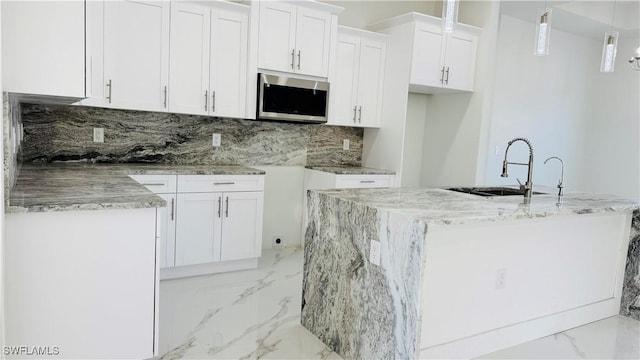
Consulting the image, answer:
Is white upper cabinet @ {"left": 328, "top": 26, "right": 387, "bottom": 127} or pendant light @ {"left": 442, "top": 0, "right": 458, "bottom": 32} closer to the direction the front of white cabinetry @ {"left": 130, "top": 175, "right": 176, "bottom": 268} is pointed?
the pendant light

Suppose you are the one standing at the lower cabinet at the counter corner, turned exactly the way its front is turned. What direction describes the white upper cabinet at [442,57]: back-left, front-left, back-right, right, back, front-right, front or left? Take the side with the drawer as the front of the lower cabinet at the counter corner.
left

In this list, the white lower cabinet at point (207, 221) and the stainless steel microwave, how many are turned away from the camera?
0

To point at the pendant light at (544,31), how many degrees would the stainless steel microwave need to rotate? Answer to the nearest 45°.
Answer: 0° — it already faces it

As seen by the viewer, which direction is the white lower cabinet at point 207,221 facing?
toward the camera

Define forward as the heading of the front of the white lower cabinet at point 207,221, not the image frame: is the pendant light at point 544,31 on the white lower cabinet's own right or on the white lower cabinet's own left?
on the white lower cabinet's own left

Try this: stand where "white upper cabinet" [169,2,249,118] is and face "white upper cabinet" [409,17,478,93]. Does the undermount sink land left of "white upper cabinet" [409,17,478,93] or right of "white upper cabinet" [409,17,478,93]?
right

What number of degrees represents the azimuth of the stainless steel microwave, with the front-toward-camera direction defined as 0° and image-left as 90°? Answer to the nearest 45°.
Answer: approximately 315°

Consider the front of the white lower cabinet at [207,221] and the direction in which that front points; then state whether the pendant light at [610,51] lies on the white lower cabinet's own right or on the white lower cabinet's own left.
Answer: on the white lower cabinet's own left

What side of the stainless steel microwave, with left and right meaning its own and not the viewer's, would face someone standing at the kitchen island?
front

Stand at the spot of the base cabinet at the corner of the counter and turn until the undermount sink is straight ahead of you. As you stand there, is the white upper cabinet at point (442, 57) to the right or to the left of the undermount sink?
left

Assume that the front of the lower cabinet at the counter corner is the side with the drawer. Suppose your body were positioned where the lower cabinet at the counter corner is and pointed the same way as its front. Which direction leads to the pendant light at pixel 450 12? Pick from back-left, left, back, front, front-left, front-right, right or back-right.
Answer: front-left

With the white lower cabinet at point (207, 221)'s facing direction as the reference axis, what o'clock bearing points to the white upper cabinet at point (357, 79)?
The white upper cabinet is roughly at 8 o'clock from the white lower cabinet.

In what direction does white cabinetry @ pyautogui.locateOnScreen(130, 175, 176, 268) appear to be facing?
toward the camera

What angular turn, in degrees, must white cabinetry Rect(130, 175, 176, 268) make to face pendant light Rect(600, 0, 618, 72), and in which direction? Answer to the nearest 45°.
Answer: approximately 45° to its left
